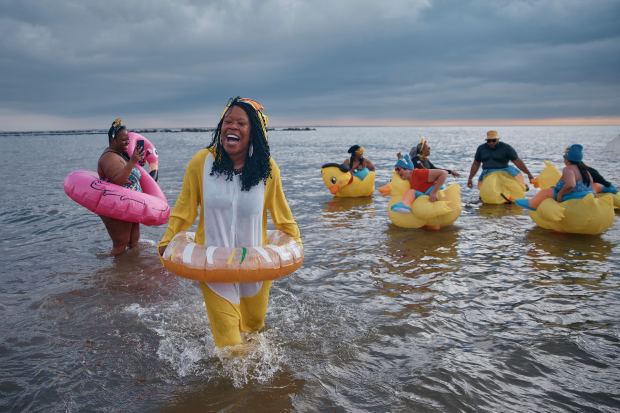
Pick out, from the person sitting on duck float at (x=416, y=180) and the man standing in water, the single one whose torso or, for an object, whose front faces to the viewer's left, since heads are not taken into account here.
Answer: the person sitting on duck float

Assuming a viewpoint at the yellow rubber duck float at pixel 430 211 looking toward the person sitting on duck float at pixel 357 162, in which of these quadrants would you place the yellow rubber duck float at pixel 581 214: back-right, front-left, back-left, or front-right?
back-right

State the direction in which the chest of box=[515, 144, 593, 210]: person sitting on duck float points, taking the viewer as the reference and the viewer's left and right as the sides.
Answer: facing to the left of the viewer

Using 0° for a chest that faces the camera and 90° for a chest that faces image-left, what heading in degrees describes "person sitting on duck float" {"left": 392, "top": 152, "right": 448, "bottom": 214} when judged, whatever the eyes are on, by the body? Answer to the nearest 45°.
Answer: approximately 90°

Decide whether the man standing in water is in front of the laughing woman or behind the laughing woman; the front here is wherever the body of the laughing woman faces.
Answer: behind

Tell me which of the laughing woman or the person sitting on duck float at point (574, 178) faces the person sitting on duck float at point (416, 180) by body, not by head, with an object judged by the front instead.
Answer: the person sitting on duck float at point (574, 178)

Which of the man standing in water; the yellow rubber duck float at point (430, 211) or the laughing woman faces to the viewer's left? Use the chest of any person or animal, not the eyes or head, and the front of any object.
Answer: the yellow rubber duck float

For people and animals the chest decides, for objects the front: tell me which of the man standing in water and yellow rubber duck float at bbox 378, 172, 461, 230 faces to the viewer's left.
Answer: the yellow rubber duck float

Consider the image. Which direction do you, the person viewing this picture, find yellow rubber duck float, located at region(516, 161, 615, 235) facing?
facing to the left of the viewer

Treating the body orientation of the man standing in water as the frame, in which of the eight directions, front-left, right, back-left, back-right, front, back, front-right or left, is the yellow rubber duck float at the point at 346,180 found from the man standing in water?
right
